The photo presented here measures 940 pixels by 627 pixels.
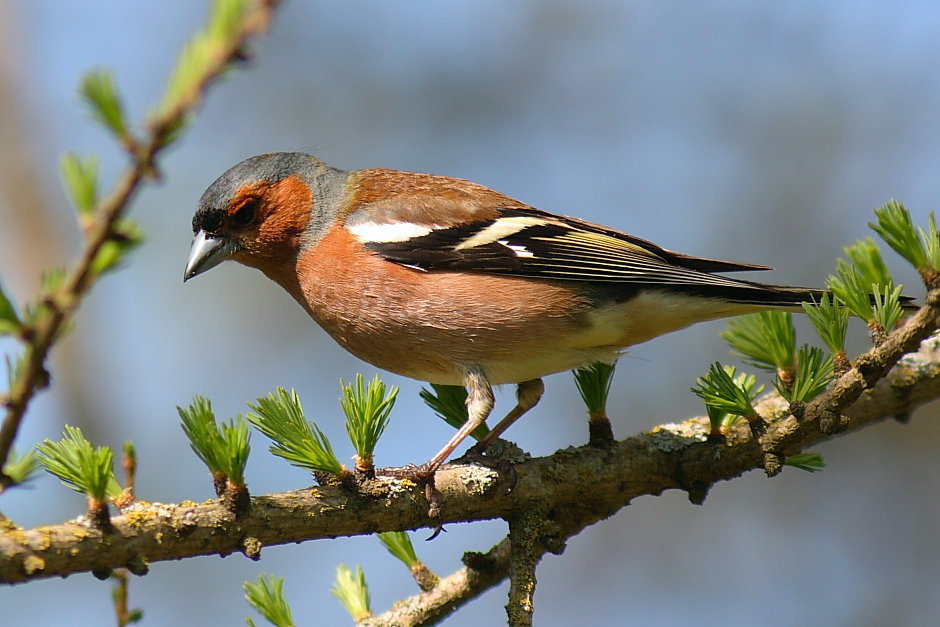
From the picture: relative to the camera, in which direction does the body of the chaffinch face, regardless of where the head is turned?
to the viewer's left

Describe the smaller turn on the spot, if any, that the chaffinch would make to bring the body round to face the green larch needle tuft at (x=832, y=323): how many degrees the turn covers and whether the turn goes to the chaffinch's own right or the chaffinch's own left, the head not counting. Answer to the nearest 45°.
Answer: approximately 135° to the chaffinch's own left

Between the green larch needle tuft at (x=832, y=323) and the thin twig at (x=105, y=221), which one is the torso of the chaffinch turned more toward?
the thin twig

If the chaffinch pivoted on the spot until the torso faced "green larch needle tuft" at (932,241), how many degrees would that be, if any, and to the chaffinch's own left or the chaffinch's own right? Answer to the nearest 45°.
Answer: approximately 135° to the chaffinch's own left
